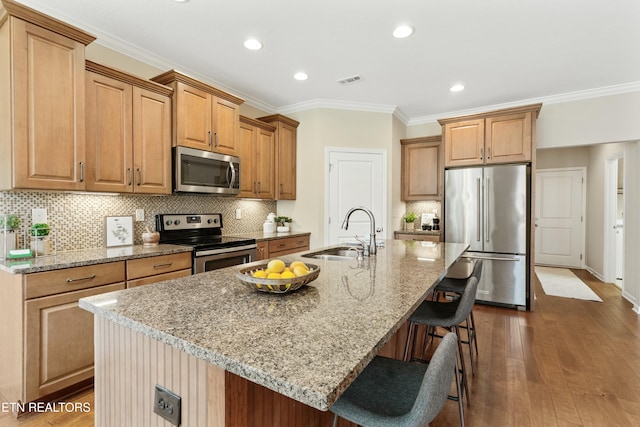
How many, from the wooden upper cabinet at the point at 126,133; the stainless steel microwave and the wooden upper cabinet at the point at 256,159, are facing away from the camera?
0

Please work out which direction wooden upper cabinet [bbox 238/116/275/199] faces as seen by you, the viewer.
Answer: facing the viewer and to the right of the viewer

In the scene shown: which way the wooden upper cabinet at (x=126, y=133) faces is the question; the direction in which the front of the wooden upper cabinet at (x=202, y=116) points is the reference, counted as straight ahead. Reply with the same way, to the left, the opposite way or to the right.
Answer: the same way

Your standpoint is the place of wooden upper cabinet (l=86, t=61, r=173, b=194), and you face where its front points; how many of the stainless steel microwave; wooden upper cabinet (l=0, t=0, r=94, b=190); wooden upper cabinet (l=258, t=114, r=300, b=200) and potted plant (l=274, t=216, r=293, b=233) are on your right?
1

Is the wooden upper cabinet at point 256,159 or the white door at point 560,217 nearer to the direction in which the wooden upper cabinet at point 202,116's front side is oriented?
the white door

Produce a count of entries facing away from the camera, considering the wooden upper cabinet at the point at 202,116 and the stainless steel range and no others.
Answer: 0

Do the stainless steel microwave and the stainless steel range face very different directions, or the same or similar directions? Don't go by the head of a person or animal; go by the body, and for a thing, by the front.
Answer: same or similar directions

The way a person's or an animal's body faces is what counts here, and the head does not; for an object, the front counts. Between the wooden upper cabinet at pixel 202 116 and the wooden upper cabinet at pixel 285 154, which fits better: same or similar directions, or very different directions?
same or similar directions

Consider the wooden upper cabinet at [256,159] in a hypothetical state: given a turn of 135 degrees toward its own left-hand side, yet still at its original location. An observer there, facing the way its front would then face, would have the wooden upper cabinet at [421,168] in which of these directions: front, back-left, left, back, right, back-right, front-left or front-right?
right

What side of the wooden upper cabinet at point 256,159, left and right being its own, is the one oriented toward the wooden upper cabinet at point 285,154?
left

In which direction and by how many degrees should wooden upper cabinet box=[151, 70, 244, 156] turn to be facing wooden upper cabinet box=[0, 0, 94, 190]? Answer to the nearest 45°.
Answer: approximately 90° to its right

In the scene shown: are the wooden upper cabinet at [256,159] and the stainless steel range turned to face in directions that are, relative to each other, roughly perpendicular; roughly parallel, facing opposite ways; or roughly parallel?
roughly parallel

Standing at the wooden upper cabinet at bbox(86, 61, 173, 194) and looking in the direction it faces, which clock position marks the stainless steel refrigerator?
The stainless steel refrigerator is roughly at 11 o'clock from the wooden upper cabinet.

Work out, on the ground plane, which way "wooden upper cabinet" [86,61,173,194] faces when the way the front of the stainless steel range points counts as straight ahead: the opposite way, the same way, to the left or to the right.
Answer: the same way

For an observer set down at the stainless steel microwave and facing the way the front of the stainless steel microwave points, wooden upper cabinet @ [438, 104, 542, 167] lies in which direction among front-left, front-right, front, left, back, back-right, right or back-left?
front-left

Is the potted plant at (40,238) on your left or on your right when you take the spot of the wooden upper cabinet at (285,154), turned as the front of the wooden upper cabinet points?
on your right

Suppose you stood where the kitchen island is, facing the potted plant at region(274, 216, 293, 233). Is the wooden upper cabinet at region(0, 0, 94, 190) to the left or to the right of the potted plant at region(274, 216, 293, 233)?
left
